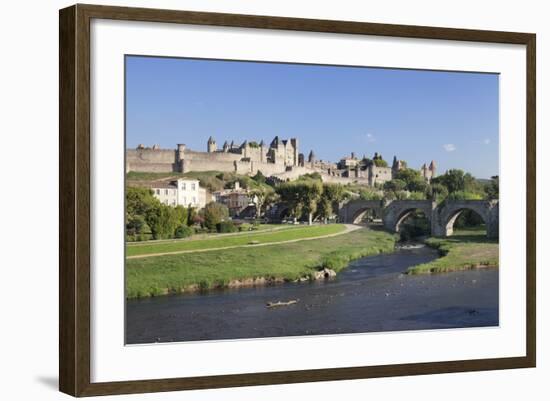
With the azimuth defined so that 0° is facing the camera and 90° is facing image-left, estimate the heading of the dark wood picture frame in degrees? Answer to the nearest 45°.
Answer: approximately 315°
